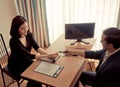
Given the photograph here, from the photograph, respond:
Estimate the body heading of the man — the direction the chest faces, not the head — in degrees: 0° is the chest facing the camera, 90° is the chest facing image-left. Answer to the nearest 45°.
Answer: approximately 90°

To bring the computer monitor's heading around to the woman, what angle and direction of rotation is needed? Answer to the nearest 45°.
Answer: approximately 45° to its right

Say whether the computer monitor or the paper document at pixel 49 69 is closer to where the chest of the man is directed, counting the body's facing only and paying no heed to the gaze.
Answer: the paper document

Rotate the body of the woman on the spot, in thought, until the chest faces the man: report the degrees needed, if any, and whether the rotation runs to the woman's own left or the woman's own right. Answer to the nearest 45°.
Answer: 0° — they already face them

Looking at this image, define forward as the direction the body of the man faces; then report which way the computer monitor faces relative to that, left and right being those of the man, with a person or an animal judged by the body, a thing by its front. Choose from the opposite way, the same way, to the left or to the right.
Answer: to the left

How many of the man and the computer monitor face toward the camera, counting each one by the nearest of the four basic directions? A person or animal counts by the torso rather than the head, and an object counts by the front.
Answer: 1

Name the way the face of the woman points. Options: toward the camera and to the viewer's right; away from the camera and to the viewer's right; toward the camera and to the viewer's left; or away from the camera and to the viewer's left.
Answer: toward the camera and to the viewer's right

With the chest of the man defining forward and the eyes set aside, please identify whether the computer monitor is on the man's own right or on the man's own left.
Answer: on the man's own right

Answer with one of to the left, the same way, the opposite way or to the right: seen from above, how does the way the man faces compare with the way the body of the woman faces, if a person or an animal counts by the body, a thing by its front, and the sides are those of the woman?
the opposite way

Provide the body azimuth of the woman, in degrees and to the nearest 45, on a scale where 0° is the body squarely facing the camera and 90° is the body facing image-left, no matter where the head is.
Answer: approximately 315°

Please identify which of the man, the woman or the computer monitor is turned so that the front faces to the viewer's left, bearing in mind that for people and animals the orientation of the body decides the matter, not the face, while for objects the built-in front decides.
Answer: the man
